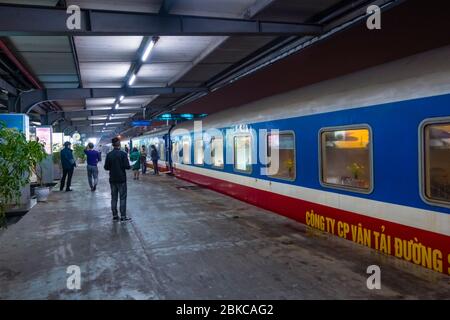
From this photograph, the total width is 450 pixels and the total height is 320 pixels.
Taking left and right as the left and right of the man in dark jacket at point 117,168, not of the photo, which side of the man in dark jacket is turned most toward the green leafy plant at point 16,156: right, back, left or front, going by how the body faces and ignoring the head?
left

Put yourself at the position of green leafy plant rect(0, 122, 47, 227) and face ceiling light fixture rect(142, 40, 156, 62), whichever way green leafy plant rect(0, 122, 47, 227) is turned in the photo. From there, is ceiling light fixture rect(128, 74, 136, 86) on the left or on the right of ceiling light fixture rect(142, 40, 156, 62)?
left

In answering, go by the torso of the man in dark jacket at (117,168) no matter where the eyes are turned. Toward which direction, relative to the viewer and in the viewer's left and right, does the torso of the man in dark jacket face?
facing away from the viewer

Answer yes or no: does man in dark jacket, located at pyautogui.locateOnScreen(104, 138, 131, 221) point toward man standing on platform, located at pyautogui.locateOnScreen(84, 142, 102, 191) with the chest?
yes

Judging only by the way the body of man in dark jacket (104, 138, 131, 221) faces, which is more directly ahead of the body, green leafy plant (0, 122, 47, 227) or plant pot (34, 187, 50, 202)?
the plant pot
